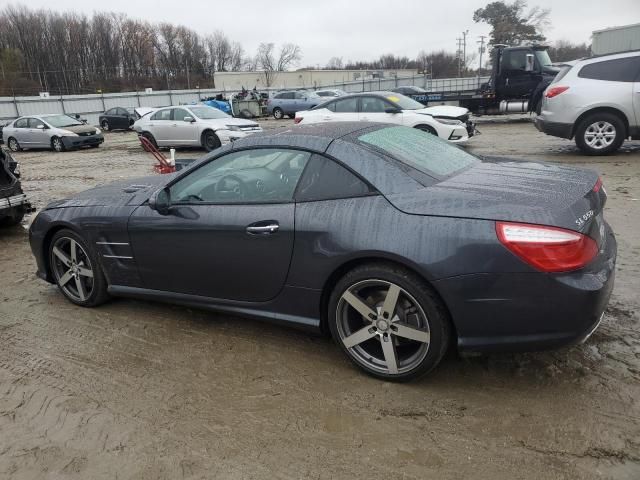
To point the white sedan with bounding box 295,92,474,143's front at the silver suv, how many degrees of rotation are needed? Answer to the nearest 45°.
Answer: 0° — it already faces it

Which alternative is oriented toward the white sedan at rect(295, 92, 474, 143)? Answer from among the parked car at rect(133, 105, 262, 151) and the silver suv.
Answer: the parked car

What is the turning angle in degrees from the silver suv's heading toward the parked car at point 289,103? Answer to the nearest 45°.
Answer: approximately 135° to its left

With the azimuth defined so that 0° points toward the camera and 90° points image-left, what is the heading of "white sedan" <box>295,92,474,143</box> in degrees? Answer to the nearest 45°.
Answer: approximately 315°

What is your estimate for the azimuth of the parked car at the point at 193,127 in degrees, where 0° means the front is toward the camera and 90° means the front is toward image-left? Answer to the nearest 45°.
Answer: approximately 315°

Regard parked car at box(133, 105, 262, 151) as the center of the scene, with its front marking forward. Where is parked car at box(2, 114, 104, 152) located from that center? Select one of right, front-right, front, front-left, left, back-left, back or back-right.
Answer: back

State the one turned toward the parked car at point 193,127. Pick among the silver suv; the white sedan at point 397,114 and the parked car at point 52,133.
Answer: the parked car at point 52,133
